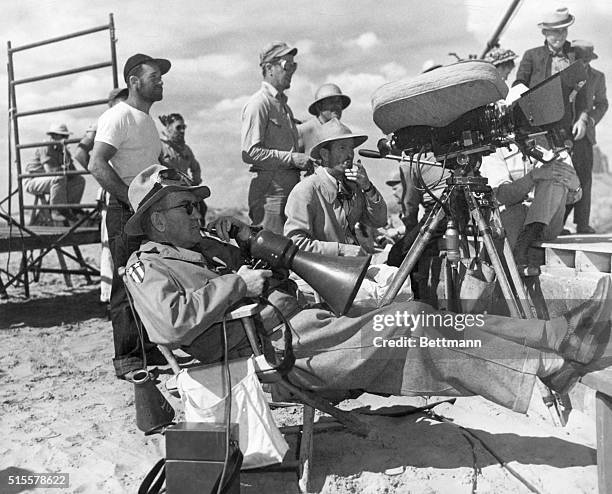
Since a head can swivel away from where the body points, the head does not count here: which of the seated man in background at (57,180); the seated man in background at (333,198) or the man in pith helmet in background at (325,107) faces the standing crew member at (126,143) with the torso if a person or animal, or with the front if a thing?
the seated man in background at (57,180)

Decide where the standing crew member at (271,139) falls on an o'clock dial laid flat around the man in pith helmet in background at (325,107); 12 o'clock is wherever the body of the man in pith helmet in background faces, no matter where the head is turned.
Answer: The standing crew member is roughly at 4 o'clock from the man in pith helmet in background.

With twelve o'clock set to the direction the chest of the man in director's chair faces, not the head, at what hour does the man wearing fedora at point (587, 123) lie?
The man wearing fedora is roughly at 10 o'clock from the man in director's chair.

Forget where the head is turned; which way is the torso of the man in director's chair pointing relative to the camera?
to the viewer's right

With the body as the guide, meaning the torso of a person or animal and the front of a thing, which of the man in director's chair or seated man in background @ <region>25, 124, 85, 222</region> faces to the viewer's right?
the man in director's chair
